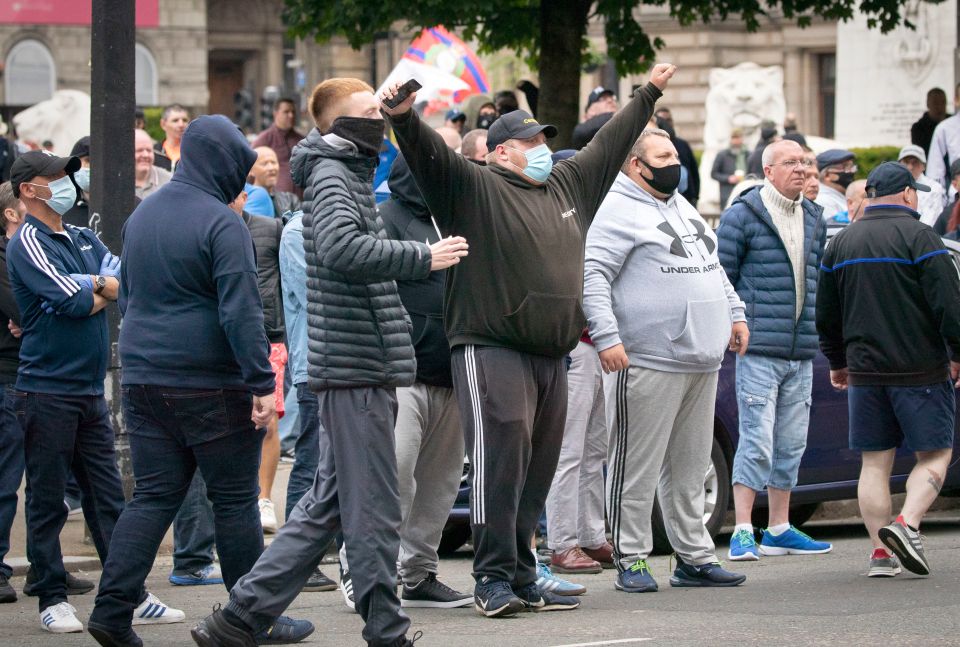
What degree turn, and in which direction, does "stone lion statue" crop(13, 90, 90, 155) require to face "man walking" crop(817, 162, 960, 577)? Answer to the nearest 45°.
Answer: approximately 90° to its left

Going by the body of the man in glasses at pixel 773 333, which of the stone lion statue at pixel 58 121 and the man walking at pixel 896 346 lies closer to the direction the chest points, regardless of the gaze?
the man walking

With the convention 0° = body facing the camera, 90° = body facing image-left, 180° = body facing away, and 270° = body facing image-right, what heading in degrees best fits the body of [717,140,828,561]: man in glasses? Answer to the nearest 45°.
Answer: approximately 315°

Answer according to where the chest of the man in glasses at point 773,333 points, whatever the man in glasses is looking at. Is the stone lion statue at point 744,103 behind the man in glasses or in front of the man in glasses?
behind

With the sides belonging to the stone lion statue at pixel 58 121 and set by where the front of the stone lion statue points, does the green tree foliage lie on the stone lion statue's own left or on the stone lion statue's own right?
on the stone lion statue's own left

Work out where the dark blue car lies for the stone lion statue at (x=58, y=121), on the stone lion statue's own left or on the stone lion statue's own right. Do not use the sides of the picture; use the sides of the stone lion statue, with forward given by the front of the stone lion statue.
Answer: on the stone lion statue's own left

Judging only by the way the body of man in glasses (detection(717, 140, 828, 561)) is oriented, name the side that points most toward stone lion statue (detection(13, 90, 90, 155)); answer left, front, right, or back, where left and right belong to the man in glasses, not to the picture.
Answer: back
